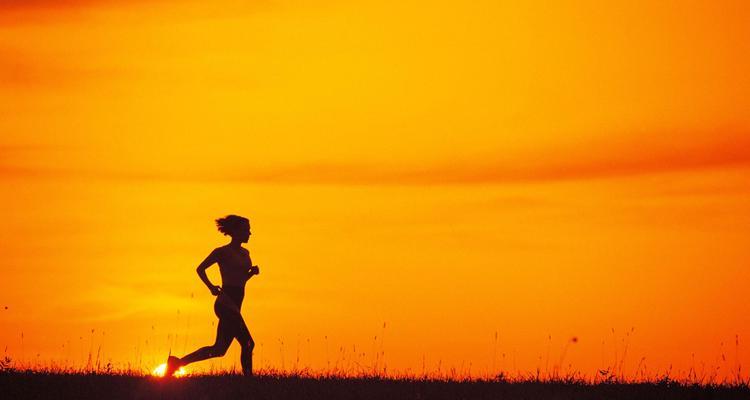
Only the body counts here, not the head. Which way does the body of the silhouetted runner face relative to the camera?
to the viewer's right

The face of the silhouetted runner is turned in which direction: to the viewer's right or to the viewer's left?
to the viewer's right
